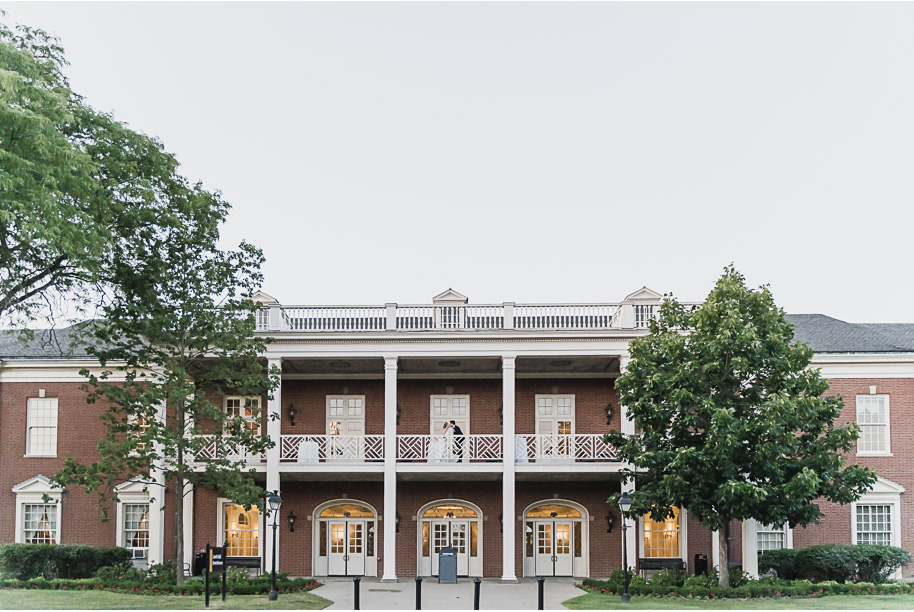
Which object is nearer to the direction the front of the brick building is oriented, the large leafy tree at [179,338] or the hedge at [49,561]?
the large leafy tree

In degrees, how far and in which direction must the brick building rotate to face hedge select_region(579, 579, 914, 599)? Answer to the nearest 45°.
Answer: approximately 45° to its left

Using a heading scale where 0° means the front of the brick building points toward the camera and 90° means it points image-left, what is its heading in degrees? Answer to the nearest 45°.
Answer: approximately 0°

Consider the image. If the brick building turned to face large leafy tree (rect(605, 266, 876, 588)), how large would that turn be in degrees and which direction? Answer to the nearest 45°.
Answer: approximately 45° to its left
